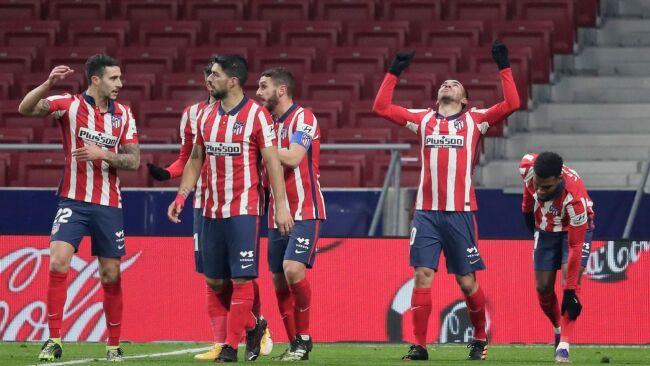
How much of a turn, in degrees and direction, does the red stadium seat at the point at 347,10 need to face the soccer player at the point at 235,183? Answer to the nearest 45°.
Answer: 0° — it already faces them

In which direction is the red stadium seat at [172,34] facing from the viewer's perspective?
toward the camera

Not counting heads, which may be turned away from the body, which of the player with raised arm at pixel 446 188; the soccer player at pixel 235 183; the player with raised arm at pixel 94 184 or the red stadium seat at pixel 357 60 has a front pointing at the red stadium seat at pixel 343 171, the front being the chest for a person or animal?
the red stadium seat at pixel 357 60

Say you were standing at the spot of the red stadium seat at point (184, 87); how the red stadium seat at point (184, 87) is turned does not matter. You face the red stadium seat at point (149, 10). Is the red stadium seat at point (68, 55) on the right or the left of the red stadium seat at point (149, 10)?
left

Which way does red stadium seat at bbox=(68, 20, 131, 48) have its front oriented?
toward the camera

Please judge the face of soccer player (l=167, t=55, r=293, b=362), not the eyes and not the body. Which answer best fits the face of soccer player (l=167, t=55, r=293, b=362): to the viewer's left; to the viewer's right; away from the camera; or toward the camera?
to the viewer's left

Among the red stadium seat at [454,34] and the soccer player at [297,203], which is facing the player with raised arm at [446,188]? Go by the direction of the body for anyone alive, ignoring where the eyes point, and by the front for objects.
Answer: the red stadium seat

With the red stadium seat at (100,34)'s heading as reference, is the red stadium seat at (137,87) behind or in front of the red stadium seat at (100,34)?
in front

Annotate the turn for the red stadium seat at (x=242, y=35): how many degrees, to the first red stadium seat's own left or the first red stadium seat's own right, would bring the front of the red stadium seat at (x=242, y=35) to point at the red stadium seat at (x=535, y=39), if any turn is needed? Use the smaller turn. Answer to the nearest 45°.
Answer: approximately 90° to the first red stadium seat's own left

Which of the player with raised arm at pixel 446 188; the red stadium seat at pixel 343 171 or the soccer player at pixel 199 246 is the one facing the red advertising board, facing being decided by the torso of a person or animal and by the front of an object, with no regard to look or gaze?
the red stadium seat

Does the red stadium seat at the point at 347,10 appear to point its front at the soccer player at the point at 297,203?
yes

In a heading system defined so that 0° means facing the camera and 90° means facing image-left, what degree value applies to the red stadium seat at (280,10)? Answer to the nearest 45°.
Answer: approximately 0°

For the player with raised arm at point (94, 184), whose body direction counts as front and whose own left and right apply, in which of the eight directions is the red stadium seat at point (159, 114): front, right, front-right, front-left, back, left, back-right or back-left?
back

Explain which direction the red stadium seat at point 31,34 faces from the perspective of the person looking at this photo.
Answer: facing the viewer

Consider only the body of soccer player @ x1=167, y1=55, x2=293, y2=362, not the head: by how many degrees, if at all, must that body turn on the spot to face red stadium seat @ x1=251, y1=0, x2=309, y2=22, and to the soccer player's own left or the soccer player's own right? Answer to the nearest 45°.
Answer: approximately 135° to the soccer player's own right

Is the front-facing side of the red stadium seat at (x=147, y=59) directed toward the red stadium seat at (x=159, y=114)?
yes

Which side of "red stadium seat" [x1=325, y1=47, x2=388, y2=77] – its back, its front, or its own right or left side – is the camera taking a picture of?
front
